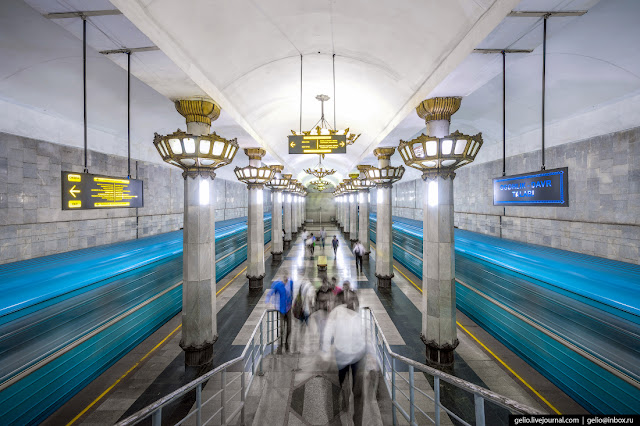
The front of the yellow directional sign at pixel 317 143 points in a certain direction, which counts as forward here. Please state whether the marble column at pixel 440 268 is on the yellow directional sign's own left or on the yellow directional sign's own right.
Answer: on the yellow directional sign's own left

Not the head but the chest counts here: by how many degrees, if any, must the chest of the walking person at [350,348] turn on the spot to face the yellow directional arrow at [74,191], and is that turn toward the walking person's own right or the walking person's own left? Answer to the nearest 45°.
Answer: approximately 90° to the walking person's own left

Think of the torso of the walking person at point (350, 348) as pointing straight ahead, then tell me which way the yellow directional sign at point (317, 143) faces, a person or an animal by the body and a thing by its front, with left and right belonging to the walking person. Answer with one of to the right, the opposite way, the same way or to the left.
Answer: the opposite way

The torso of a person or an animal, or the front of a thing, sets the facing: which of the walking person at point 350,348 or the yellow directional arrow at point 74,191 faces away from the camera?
the walking person

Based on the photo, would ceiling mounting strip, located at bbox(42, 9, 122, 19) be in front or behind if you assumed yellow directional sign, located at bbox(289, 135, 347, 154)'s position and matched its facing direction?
in front

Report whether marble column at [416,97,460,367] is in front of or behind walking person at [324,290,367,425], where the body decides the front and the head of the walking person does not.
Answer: in front

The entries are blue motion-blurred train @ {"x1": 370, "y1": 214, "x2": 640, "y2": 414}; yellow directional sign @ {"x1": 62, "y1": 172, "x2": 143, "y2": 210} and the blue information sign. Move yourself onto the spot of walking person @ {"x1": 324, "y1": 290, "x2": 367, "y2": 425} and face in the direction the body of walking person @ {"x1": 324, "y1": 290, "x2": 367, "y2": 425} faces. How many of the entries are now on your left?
1

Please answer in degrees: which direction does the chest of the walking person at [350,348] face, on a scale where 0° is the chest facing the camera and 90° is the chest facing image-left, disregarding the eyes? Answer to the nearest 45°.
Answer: approximately 180°

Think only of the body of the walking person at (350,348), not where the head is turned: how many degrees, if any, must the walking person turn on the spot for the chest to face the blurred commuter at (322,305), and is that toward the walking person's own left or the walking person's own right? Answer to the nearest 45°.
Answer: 0° — they already face them

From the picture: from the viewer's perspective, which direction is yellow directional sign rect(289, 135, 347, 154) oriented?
toward the camera
